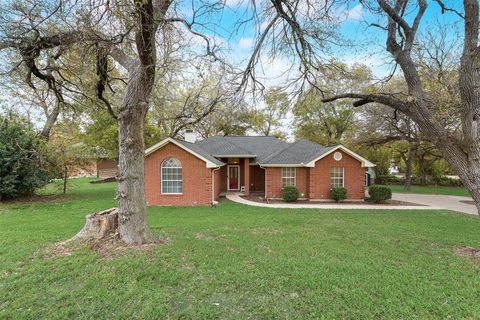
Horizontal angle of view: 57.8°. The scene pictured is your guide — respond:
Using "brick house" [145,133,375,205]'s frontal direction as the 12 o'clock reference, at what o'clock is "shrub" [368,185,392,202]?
The shrub is roughly at 9 o'clock from the brick house.

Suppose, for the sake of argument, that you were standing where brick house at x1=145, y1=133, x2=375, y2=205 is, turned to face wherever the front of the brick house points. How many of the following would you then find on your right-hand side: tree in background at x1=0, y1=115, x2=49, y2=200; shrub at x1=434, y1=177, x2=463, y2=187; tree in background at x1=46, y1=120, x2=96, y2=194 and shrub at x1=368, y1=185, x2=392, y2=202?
2

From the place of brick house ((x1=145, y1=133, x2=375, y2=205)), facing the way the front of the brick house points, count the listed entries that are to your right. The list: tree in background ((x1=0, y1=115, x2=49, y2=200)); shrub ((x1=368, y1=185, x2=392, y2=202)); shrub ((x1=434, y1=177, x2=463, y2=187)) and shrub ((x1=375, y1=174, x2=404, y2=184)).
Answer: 1

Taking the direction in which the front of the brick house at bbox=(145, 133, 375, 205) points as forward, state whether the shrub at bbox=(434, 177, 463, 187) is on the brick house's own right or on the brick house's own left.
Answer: on the brick house's own left

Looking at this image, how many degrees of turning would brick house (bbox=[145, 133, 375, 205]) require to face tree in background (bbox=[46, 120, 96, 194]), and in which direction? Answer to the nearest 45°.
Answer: approximately 90° to its right

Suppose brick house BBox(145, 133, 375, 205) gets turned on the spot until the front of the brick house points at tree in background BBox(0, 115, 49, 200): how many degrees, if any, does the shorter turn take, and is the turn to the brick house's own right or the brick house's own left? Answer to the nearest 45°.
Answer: approximately 90° to the brick house's own right

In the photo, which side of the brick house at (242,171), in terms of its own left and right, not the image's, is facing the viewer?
front

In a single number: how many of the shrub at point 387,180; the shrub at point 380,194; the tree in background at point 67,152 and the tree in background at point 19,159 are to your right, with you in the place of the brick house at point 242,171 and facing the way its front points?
2
